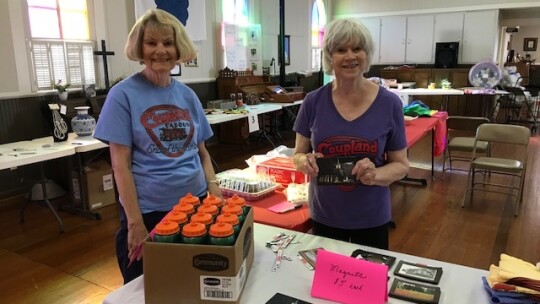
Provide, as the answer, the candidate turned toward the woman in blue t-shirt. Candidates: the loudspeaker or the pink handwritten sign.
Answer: the loudspeaker

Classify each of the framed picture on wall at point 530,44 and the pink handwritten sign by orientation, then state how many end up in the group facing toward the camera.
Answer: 2

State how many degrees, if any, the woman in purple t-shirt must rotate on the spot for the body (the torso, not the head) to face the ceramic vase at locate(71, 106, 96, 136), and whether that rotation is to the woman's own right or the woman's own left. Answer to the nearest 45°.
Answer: approximately 135° to the woman's own right

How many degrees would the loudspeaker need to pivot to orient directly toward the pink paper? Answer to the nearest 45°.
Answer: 0° — it already faces it

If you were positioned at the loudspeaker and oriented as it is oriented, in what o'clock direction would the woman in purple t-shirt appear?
The woman in purple t-shirt is roughly at 12 o'clock from the loudspeaker.

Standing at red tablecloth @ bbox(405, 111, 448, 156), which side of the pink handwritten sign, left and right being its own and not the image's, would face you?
back
